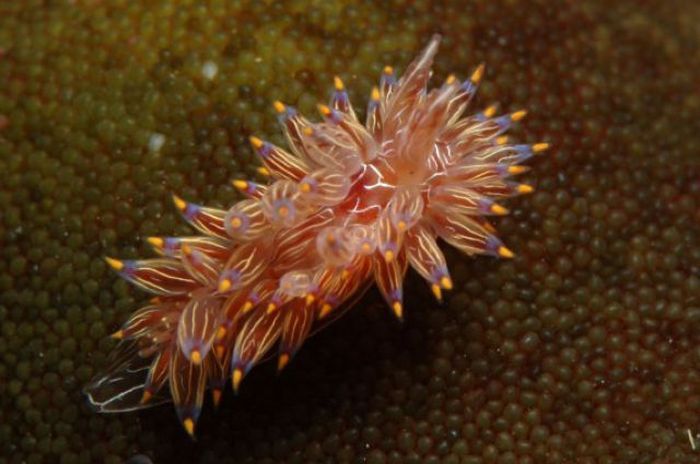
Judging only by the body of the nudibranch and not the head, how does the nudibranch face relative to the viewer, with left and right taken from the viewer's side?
facing away from the viewer and to the right of the viewer
